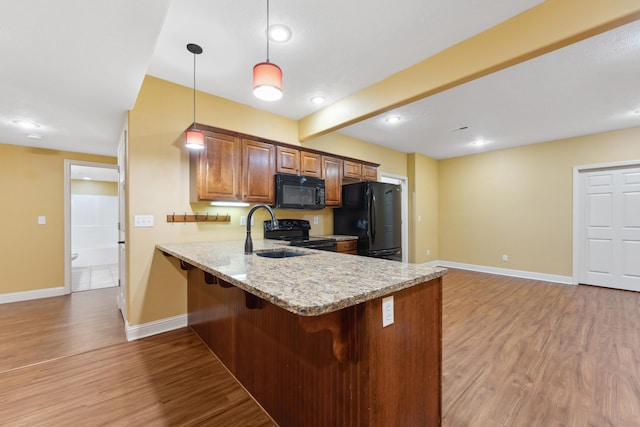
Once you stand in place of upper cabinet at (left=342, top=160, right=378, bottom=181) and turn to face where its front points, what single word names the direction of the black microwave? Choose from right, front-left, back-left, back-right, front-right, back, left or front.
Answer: right

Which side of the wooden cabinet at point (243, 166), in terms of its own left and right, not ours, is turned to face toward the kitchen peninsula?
front

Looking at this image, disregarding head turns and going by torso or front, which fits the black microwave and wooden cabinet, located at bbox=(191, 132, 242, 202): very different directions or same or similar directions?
same or similar directions

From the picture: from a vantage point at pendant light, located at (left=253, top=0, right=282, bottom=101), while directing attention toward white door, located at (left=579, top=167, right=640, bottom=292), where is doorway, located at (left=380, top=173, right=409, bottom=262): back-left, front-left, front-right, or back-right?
front-left

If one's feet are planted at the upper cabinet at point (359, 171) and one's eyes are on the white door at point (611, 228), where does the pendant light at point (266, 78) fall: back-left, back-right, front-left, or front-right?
back-right

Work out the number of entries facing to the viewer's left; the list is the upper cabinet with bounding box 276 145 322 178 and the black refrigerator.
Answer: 0

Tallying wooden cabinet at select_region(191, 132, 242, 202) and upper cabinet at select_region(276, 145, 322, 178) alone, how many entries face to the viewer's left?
0

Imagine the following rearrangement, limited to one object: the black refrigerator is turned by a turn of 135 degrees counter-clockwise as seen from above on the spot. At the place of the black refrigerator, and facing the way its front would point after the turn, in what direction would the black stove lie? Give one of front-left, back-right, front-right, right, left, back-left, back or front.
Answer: back-left

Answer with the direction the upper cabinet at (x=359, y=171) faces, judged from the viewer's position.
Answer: facing the viewer and to the right of the viewer

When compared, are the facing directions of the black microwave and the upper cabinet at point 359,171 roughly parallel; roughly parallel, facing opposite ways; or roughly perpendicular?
roughly parallel

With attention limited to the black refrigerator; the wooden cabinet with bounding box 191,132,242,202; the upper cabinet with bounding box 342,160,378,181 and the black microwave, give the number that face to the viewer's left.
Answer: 0

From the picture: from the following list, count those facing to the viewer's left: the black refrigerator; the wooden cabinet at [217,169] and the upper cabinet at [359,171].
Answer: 0

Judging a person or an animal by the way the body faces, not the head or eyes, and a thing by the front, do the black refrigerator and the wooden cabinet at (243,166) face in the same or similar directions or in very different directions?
same or similar directions

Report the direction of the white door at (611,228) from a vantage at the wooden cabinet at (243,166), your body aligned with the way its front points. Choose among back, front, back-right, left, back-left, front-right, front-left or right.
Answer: front-left

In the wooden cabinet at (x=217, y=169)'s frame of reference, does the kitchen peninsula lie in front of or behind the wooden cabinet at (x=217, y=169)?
in front

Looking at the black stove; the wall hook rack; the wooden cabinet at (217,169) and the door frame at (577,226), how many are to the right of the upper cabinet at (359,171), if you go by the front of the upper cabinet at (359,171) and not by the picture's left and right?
3
